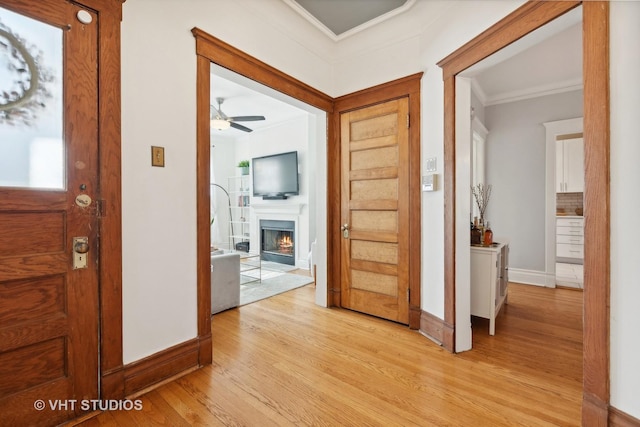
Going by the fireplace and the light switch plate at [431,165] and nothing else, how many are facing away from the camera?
0

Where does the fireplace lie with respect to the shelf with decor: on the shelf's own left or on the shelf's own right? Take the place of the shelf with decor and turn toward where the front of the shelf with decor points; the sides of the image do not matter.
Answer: on the shelf's own left

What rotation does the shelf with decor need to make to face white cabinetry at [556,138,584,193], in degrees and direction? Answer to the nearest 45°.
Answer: approximately 90° to its left

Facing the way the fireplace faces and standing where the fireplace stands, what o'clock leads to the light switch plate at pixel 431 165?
The light switch plate is roughly at 10 o'clock from the fireplace.

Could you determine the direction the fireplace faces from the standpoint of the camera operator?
facing the viewer and to the left of the viewer

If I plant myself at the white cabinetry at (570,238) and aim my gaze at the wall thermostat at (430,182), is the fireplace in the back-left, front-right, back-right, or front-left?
front-right

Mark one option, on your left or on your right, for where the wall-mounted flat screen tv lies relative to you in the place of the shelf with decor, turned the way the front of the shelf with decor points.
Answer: on your left

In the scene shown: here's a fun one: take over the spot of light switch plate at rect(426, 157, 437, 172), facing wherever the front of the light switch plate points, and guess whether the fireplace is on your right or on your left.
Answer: on your right

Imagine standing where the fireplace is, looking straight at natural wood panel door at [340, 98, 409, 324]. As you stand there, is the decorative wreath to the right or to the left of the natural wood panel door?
right
